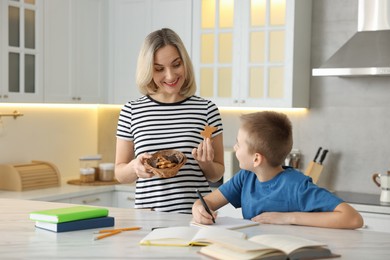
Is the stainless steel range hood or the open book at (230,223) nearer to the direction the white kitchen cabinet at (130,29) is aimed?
the open book

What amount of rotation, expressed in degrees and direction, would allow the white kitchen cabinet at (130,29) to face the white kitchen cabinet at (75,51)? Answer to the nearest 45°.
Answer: approximately 90° to its right

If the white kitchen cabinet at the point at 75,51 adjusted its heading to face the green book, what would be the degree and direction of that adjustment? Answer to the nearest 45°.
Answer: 0° — it already faces it

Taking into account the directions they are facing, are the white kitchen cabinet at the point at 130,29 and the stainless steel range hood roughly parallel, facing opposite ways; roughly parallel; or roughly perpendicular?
roughly parallel

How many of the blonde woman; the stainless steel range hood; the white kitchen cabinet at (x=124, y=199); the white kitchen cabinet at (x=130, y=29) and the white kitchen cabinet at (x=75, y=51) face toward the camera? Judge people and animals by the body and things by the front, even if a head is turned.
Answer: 5

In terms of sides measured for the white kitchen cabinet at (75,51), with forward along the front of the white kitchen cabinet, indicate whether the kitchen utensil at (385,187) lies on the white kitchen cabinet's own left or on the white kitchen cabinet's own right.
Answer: on the white kitchen cabinet's own left

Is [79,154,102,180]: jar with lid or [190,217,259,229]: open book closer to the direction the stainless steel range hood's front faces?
the open book

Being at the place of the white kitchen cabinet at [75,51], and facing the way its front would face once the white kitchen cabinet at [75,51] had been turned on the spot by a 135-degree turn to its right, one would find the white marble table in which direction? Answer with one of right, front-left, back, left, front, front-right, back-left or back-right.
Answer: back-left

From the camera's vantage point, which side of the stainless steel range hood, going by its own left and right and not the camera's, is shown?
front

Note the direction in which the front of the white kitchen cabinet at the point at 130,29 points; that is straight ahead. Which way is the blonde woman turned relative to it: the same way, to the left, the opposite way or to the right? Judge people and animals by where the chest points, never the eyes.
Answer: the same way

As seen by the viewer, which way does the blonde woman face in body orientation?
toward the camera

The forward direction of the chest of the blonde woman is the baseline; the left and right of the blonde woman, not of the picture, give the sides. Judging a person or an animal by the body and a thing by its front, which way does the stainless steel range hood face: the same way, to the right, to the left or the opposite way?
the same way

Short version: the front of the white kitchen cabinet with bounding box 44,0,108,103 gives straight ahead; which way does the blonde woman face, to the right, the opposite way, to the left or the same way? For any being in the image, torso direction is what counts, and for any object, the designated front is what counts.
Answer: the same way
